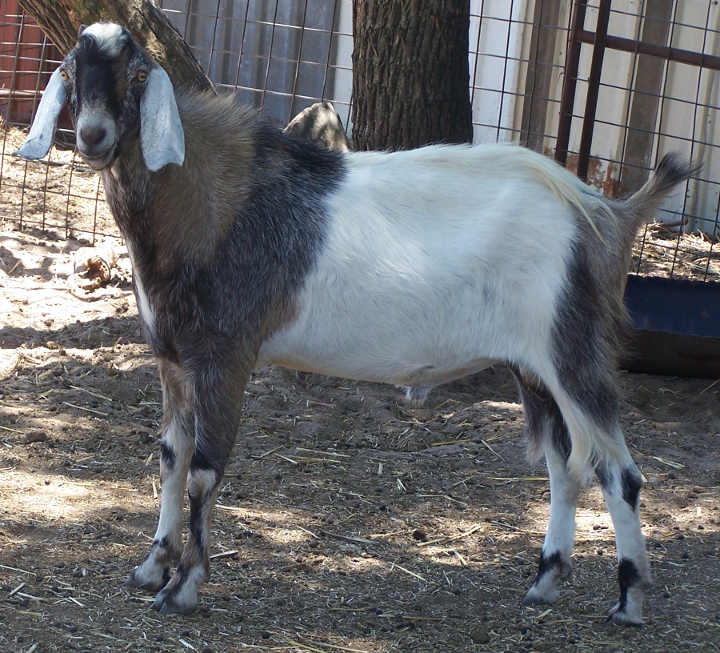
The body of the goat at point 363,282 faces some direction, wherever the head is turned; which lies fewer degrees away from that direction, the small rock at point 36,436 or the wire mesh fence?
the small rock

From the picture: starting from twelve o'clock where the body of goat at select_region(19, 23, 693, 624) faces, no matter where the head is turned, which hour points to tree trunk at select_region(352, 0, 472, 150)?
The tree trunk is roughly at 3 o'clock from the goat.

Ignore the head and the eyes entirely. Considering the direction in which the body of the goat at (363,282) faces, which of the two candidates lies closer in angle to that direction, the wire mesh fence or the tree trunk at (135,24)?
the tree trunk

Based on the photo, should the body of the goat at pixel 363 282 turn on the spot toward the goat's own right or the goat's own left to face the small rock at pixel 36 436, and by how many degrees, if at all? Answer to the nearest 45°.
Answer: approximately 45° to the goat's own right

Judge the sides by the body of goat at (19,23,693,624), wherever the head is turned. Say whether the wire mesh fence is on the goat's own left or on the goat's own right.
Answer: on the goat's own right

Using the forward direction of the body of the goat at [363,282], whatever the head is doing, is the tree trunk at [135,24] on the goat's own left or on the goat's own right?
on the goat's own right

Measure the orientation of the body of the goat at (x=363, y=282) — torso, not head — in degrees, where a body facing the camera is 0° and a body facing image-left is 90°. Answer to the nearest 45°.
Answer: approximately 90°
